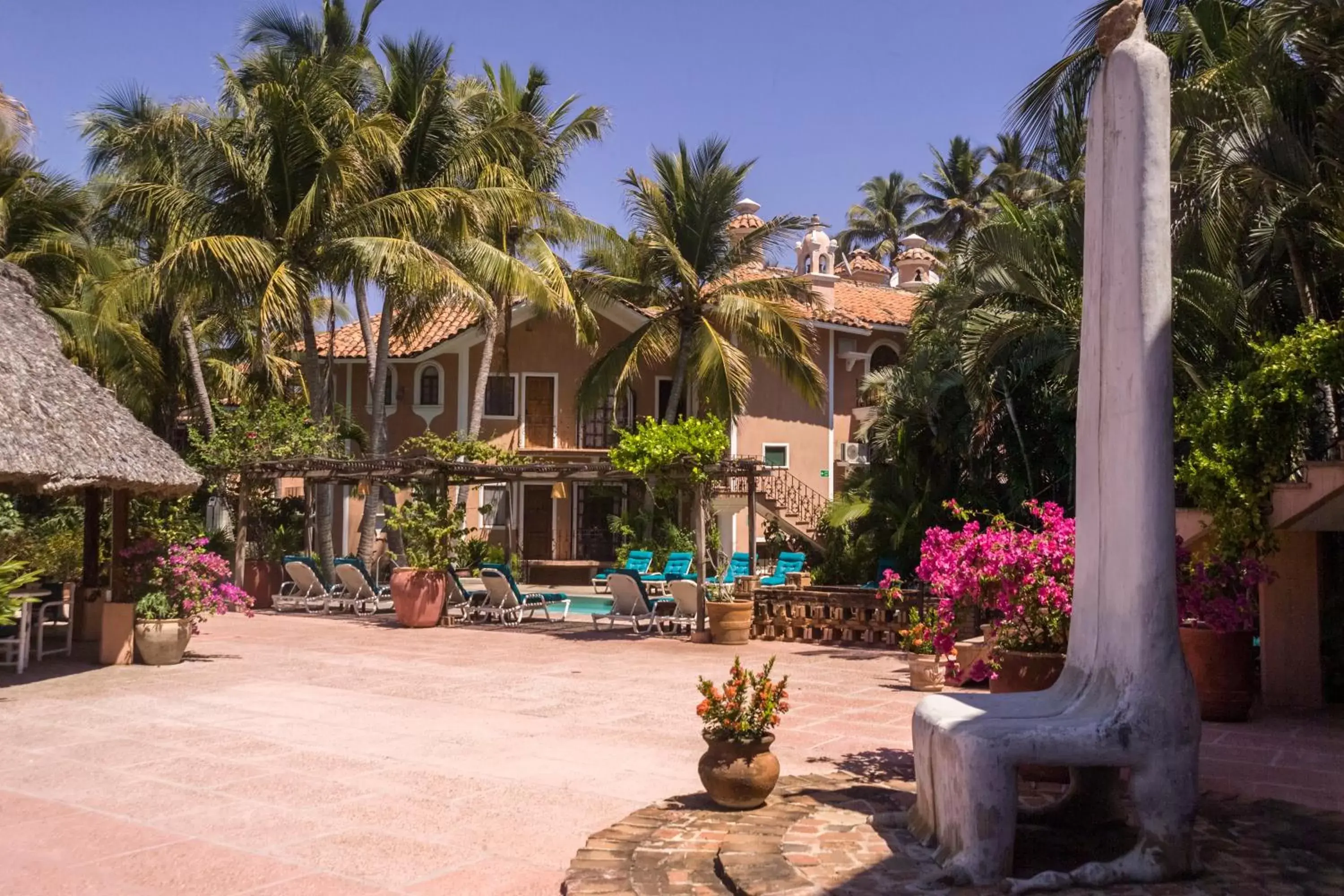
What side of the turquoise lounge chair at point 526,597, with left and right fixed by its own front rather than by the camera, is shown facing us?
right

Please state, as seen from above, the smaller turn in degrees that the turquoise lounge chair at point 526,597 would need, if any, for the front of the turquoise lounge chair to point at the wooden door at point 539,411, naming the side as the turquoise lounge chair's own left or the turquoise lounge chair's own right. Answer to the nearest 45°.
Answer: approximately 90° to the turquoise lounge chair's own left

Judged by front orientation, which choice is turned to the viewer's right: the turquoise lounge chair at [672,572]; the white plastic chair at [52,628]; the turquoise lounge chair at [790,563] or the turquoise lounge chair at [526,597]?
the turquoise lounge chair at [526,597]

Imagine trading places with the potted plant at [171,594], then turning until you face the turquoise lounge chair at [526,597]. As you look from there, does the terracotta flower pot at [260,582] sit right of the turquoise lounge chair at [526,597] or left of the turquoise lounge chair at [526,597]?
left

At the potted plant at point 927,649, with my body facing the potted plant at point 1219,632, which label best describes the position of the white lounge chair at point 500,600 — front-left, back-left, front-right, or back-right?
back-left

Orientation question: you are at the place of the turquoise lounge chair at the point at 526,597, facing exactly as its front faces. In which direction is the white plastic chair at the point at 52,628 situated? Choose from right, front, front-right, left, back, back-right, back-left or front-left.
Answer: back-right

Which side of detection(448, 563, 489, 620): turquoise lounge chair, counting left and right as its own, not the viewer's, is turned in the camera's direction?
right
